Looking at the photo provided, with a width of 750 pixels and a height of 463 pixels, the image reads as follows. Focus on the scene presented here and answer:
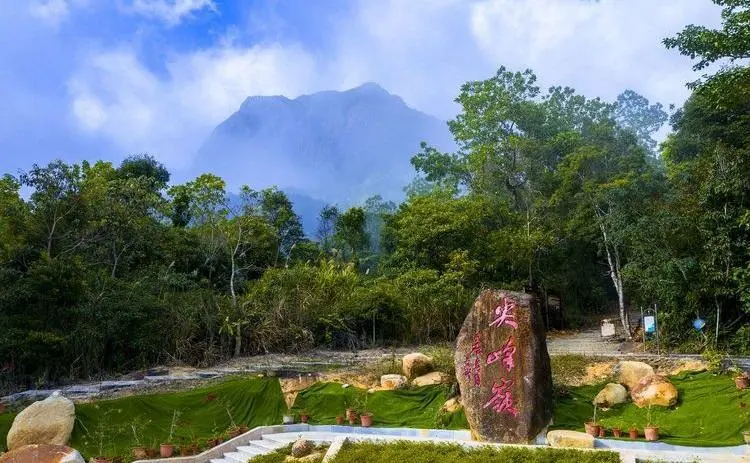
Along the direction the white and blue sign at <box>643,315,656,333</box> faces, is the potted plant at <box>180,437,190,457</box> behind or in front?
in front

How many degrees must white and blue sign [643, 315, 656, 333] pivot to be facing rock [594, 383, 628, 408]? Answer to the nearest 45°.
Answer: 0° — it already faces it

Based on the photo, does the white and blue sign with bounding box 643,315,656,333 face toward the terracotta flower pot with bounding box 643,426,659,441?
yes

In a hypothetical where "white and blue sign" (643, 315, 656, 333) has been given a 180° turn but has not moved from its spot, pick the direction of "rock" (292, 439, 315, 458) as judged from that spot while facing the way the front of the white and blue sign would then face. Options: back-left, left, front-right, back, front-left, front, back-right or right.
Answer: back-left

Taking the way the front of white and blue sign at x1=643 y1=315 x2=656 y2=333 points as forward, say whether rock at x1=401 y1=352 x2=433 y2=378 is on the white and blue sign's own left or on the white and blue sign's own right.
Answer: on the white and blue sign's own right

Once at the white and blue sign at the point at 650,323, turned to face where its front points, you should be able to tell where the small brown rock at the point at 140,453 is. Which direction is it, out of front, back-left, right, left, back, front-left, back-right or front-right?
front-right

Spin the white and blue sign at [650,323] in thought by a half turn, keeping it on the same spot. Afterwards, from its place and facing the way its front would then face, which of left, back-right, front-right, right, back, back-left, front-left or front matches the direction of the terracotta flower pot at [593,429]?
back

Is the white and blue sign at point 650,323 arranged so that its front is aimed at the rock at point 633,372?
yes

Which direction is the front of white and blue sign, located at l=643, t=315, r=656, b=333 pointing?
toward the camera

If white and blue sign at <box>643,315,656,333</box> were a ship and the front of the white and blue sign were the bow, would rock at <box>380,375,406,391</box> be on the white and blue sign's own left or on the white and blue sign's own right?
on the white and blue sign's own right

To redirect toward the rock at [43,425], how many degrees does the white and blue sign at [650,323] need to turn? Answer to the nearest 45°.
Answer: approximately 45° to its right

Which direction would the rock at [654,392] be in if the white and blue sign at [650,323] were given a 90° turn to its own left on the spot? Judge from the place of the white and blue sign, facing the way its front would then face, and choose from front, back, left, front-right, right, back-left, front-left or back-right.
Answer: right

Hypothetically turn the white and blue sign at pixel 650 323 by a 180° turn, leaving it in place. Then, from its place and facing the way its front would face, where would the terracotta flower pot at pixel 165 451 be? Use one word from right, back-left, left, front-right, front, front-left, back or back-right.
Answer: back-left

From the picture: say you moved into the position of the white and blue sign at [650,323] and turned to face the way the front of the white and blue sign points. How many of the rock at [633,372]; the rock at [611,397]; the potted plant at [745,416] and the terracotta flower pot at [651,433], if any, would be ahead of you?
4

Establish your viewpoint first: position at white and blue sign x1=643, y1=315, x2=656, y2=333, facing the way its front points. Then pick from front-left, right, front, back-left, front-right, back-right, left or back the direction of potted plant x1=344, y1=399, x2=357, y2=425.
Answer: front-right

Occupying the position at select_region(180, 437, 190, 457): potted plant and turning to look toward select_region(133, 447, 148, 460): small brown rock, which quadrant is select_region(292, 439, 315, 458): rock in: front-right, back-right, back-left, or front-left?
back-left

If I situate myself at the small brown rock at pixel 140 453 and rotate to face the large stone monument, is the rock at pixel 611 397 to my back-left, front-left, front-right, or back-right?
front-left

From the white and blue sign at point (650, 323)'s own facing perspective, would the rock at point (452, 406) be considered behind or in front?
in front

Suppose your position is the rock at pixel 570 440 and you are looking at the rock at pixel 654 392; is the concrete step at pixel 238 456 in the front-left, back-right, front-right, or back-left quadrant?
back-left

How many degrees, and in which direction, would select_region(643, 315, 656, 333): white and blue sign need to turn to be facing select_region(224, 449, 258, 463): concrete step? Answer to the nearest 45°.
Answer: approximately 45° to its right

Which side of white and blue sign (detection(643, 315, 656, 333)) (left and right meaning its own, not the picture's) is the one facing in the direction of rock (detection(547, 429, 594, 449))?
front

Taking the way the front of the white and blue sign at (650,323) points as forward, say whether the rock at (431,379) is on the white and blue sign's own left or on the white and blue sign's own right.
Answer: on the white and blue sign's own right
